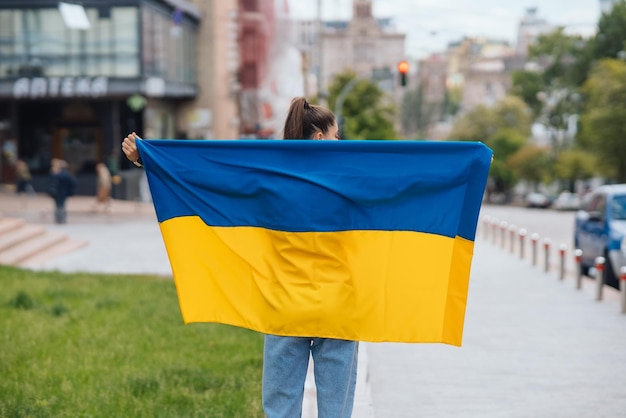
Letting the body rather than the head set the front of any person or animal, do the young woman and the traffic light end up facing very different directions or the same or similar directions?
very different directions

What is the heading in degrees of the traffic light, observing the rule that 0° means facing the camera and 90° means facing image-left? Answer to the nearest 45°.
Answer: approximately 0°

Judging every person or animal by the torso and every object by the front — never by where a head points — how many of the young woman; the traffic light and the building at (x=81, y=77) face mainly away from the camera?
1

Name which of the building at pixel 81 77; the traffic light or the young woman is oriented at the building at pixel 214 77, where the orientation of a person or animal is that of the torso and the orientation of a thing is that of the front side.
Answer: the young woman

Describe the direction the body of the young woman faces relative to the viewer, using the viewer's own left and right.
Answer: facing away from the viewer

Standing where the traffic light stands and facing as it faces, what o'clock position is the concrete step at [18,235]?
The concrete step is roughly at 1 o'clock from the traffic light.

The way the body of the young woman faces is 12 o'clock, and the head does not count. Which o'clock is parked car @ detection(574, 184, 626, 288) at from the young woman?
The parked car is roughly at 1 o'clock from the young woman.

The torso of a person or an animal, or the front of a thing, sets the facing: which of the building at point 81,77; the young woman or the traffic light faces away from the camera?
the young woman
